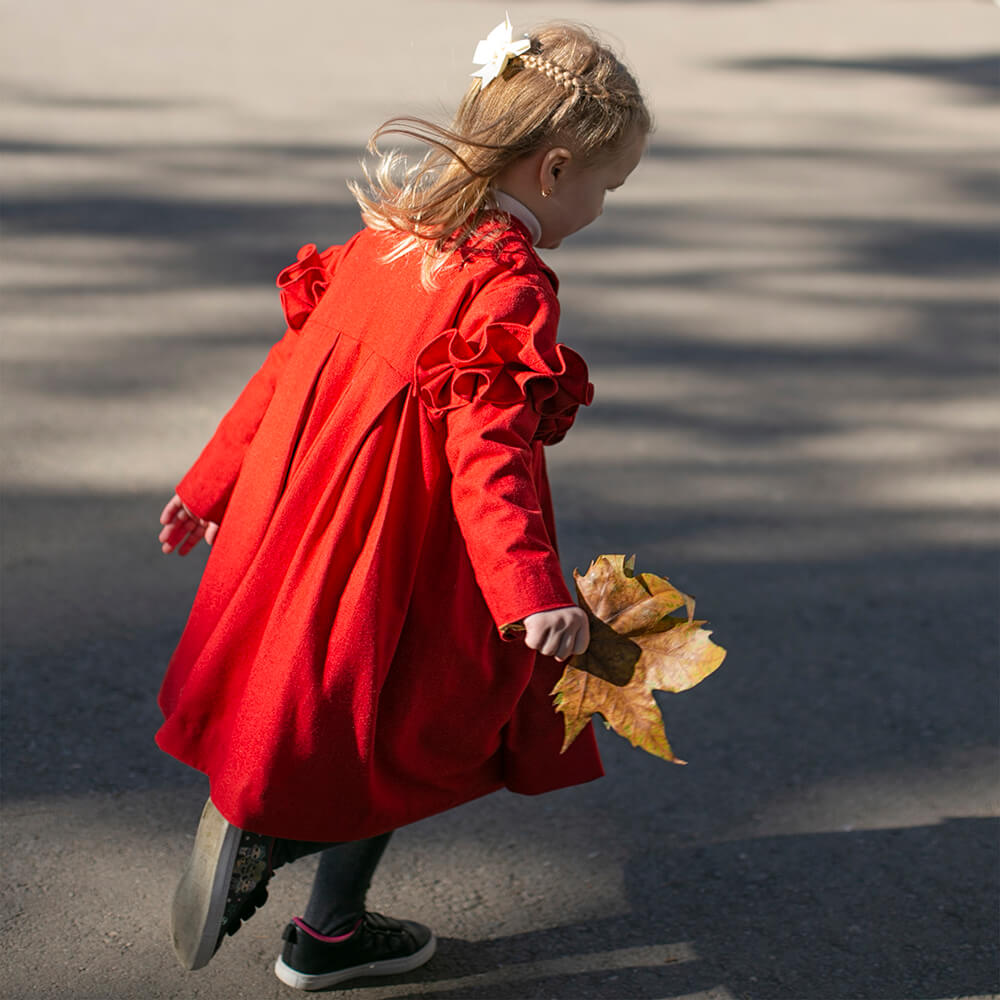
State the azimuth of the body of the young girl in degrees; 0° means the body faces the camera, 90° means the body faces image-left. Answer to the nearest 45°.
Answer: approximately 225°
